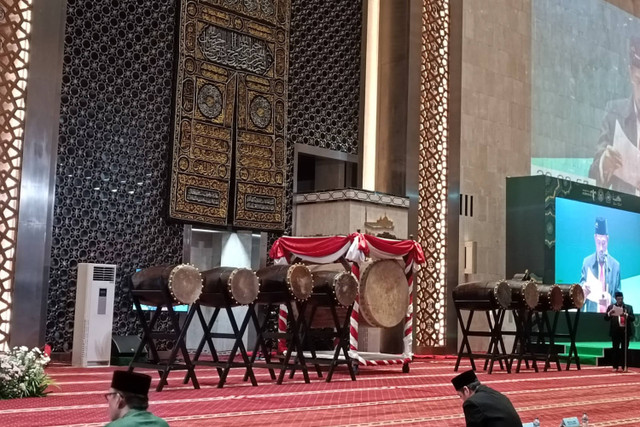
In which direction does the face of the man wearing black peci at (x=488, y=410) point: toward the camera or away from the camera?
away from the camera

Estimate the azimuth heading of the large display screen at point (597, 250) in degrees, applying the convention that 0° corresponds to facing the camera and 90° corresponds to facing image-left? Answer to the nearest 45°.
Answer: approximately 315°

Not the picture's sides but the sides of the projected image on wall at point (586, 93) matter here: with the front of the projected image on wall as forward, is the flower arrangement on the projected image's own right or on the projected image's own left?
on the projected image's own right

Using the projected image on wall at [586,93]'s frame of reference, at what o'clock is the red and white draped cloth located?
The red and white draped cloth is roughly at 2 o'clock from the projected image on wall.

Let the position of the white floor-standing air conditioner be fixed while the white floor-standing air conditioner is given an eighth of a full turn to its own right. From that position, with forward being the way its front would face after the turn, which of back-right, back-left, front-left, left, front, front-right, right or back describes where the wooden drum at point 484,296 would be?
left

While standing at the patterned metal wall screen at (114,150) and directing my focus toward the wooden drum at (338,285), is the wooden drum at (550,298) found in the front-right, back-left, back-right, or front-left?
front-left

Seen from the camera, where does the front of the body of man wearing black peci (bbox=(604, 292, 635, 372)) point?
toward the camera

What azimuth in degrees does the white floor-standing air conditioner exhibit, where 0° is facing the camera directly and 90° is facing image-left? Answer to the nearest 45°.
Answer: approximately 315°

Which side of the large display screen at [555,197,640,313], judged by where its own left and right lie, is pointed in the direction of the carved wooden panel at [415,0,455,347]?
right

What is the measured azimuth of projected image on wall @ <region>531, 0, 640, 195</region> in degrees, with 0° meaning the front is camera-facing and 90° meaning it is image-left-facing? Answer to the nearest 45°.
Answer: approximately 315°

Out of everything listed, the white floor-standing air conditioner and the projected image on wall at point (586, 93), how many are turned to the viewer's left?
0

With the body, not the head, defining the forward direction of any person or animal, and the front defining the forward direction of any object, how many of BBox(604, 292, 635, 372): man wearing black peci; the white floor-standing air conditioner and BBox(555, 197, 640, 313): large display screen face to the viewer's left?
0

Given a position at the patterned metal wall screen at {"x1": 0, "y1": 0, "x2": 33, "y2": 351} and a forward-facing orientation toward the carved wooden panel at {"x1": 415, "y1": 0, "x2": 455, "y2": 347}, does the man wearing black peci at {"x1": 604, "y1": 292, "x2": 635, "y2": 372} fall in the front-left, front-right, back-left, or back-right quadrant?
front-right

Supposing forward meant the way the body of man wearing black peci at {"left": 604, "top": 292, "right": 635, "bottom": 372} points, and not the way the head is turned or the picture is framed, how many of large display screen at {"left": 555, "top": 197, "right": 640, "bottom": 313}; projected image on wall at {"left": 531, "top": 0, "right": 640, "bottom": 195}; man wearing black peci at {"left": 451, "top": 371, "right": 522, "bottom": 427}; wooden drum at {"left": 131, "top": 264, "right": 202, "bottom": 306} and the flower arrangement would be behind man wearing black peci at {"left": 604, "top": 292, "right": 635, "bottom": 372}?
2

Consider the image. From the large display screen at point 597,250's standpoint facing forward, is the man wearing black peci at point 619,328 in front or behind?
in front

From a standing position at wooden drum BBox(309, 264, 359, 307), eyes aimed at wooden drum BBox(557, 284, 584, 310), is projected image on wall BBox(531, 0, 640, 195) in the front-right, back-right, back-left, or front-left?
front-left
